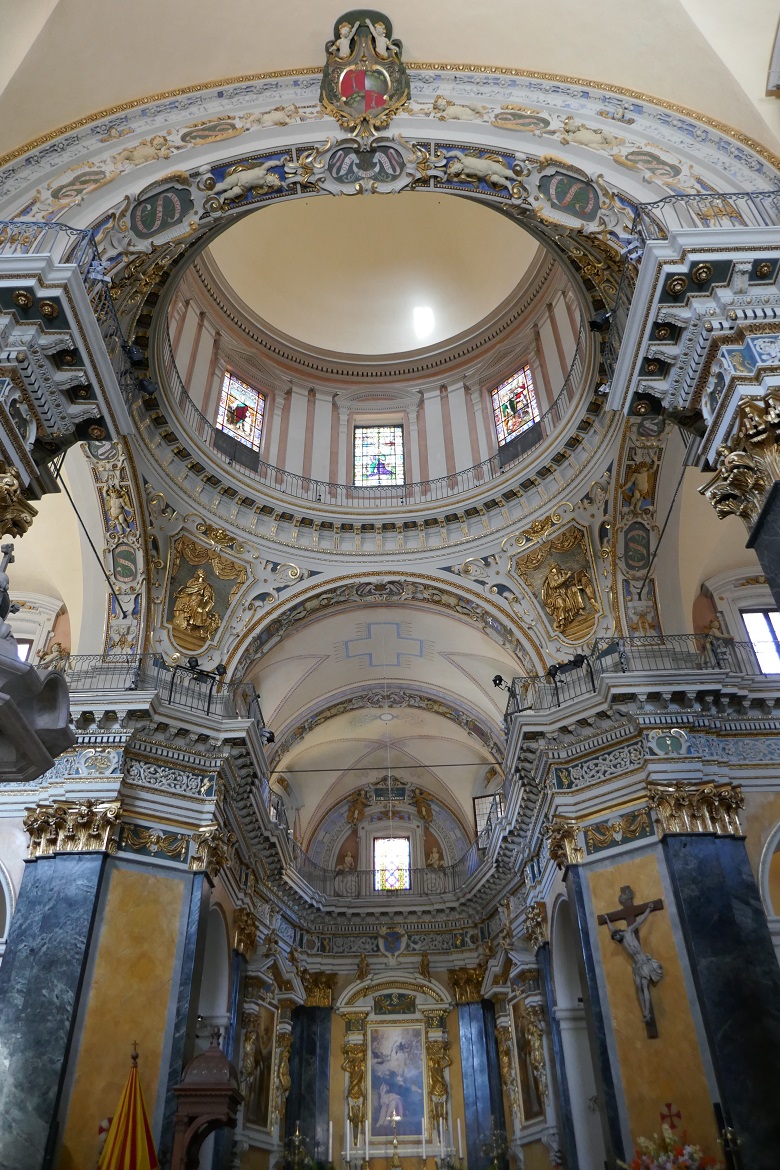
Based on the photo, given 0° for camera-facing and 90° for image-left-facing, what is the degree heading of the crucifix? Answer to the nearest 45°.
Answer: approximately 45°

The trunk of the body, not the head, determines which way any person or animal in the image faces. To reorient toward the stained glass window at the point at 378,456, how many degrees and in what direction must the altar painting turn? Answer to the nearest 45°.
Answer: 0° — it already faces it

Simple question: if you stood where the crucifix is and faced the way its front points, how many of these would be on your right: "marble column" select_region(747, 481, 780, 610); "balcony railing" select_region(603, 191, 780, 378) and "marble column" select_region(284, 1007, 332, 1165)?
1

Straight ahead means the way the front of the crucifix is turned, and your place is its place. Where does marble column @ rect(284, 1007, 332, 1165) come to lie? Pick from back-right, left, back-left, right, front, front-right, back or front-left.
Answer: right

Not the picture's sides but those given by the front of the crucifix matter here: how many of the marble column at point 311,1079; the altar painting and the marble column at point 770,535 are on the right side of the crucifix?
2

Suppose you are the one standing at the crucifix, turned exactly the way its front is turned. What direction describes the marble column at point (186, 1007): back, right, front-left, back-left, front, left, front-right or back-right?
front-right

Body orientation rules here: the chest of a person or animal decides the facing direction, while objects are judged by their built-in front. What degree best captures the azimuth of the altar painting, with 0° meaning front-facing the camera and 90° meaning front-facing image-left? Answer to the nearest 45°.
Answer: approximately 0°

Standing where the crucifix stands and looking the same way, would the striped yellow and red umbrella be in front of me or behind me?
in front

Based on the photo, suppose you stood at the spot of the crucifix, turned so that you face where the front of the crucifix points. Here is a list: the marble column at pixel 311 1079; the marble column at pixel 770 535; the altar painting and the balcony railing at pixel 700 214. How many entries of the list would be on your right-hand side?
2
